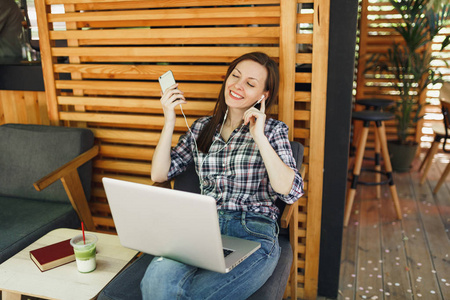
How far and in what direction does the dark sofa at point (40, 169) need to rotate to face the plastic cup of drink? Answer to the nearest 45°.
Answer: approximately 45° to its left

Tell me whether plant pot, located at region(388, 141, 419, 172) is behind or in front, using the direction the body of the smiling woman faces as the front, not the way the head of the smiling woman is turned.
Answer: behind

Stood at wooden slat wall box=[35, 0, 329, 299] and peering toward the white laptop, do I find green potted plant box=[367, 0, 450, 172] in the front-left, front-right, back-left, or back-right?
back-left

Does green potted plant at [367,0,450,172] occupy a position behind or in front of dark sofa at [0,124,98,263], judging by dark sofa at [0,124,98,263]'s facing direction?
behind

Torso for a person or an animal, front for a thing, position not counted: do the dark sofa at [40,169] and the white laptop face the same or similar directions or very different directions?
very different directions

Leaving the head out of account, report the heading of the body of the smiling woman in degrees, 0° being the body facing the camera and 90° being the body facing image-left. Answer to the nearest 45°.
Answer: approximately 45°

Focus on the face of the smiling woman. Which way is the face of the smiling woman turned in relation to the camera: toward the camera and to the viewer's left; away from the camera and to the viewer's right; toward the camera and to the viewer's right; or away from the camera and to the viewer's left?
toward the camera and to the viewer's left

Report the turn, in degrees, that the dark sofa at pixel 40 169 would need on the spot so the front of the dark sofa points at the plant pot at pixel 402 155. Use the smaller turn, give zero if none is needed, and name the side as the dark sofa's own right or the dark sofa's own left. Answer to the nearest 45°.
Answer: approximately 135° to the dark sofa's own left

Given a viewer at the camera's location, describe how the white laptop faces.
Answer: facing away from the viewer and to the right of the viewer

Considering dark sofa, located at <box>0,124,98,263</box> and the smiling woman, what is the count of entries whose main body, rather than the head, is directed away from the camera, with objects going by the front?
0
